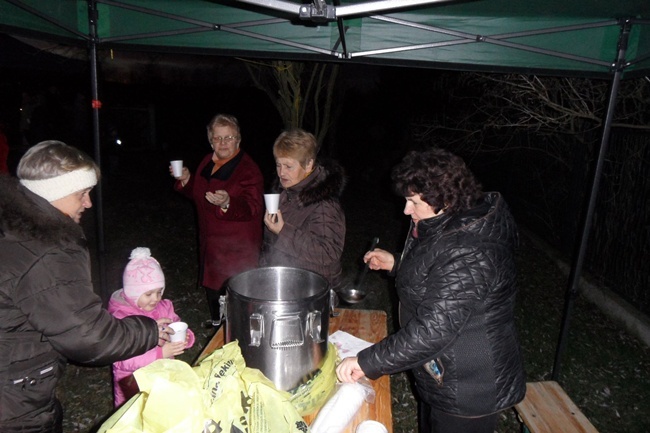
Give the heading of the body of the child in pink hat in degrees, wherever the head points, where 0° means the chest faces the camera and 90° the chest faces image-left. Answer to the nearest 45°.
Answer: approximately 315°

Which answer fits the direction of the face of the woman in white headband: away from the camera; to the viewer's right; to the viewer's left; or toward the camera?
to the viewer's right

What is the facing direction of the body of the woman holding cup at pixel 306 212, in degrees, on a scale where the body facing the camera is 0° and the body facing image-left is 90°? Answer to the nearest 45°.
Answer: approximately 45°
